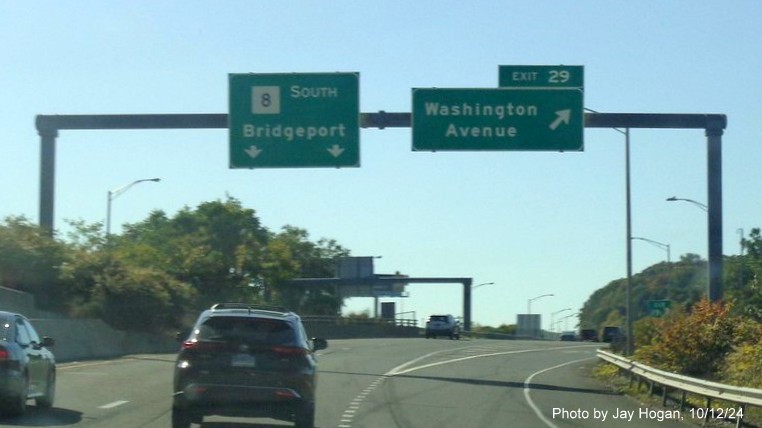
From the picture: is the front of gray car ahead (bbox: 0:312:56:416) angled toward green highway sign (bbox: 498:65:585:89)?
yes

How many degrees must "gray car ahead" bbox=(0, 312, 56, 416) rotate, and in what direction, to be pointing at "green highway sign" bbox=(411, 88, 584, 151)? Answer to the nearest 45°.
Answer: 0° — it already faces it

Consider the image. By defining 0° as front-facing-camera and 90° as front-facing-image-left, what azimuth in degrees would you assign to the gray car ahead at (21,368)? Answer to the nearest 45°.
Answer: approximately 225°

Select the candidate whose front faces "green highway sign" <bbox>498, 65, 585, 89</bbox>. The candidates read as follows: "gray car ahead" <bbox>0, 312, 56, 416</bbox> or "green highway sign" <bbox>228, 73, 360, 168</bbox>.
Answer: the gray car ahead

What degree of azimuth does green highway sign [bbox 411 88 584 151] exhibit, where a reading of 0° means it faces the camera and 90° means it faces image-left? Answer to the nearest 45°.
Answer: approximately 0°

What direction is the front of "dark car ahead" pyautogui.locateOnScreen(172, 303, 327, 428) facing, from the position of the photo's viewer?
facing away from the viewer

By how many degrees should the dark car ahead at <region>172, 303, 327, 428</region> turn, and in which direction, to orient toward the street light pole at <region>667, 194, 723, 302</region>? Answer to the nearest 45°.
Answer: approximately 45° to its right

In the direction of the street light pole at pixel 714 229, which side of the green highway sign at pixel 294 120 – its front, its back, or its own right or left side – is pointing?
left

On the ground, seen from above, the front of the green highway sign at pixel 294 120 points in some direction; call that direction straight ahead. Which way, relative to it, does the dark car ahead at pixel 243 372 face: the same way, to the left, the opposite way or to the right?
the opposite way

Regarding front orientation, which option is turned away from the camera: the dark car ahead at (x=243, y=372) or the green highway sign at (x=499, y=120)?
the dark car ahead

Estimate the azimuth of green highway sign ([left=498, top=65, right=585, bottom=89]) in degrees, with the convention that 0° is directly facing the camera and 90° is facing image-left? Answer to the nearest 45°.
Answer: approximately 0°

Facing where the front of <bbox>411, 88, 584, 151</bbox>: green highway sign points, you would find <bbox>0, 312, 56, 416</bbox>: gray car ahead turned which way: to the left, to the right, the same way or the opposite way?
the opposite way
